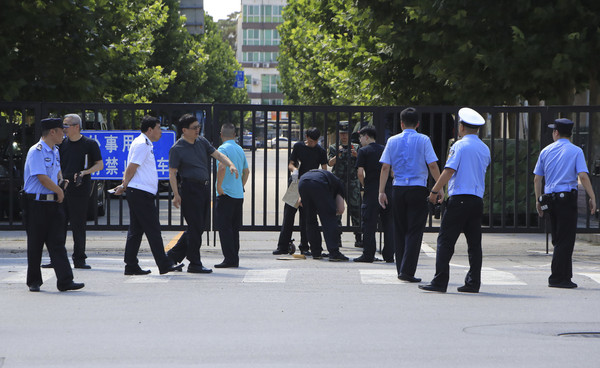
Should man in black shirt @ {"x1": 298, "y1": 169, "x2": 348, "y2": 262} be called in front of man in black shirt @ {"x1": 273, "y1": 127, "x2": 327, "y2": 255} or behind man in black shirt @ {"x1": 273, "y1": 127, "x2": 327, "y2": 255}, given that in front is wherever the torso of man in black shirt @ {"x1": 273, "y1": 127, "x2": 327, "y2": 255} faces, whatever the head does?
in front

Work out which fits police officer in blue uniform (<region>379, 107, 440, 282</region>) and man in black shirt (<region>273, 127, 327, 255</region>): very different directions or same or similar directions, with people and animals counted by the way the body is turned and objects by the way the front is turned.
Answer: very different directions

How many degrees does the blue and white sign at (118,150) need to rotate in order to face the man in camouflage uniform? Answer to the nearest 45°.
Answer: approximately 90° to its left

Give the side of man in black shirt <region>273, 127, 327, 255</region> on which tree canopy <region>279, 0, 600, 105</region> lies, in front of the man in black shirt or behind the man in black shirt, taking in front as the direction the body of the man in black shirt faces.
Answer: behind

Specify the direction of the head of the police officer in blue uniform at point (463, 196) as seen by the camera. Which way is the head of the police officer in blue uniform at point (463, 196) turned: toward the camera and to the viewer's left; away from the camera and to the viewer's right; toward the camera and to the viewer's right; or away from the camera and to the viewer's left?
away from the camera and to the viewer's left

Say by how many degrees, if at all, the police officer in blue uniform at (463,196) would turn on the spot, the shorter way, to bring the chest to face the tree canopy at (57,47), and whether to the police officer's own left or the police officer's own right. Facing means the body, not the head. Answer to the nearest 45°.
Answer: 0° — they already face it

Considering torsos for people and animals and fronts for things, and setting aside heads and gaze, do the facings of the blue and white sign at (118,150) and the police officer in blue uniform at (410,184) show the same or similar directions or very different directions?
very different directions

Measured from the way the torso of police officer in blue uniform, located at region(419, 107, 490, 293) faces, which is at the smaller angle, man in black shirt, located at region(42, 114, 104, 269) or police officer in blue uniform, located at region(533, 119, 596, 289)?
the man in black shirt

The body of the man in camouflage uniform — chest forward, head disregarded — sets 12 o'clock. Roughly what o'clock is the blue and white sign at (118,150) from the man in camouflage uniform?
The blue and white sign is roughly at 3 o'clock from the man in camouflage uniform.

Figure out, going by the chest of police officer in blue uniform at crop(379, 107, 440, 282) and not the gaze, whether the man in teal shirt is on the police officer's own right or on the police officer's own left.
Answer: on the police officer's own left

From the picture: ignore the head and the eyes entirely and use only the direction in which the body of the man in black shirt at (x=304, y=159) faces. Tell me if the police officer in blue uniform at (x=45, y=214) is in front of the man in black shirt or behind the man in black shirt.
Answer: in front

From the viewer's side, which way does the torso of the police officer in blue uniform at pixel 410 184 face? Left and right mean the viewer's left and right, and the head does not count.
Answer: facing away from the viewer

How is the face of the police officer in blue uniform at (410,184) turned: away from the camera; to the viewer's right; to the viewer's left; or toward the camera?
away from the camera

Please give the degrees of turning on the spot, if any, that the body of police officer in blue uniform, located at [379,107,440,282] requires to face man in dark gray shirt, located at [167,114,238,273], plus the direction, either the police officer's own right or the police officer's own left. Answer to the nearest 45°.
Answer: approximately 90° to the police officer's own left

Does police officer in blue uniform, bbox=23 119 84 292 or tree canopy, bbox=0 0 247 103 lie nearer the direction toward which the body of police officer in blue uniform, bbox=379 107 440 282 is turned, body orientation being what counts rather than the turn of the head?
the tree canopy
